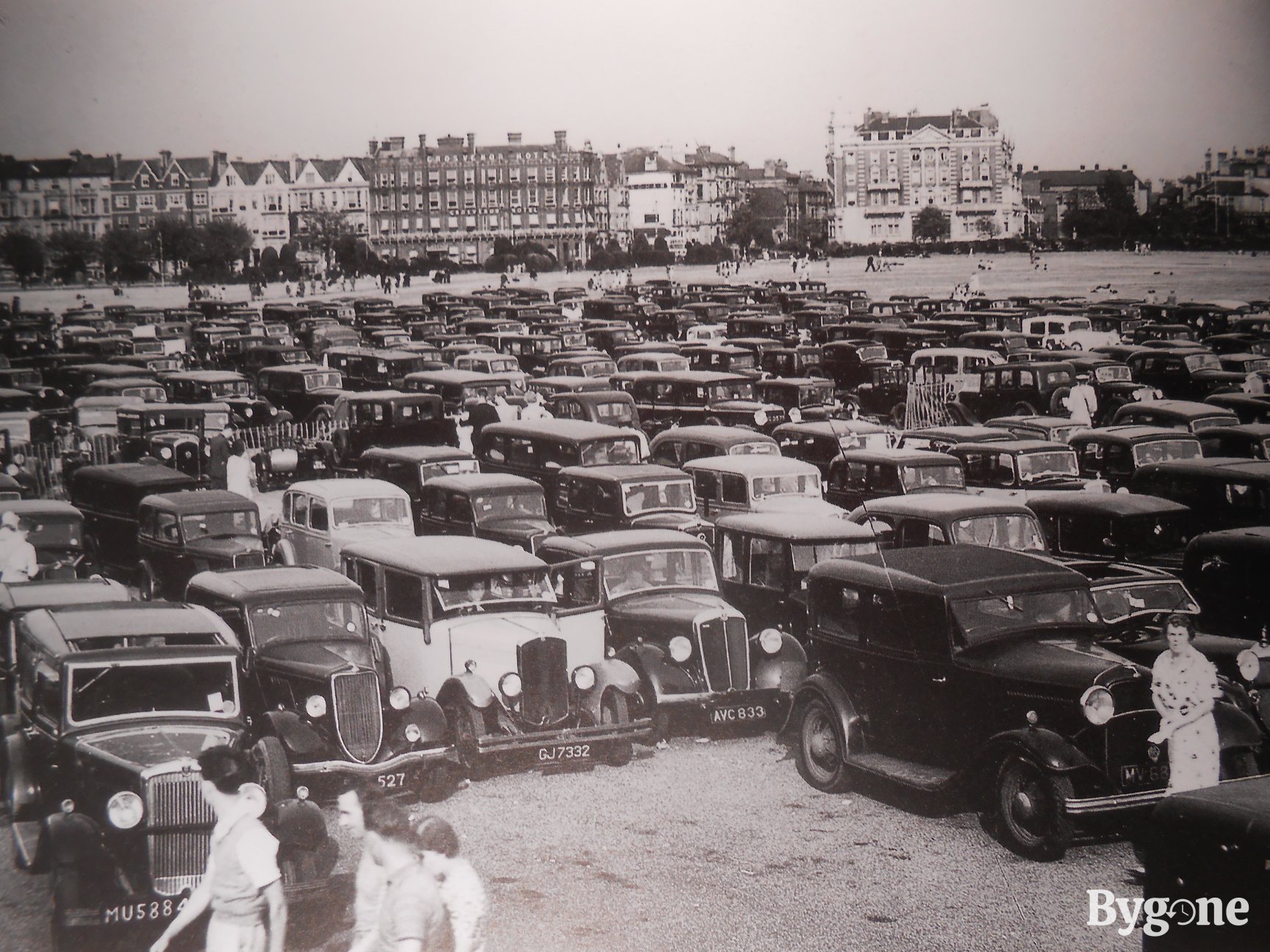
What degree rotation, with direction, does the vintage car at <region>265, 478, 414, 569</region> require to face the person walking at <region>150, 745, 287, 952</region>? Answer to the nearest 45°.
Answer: approximately 45° to its right

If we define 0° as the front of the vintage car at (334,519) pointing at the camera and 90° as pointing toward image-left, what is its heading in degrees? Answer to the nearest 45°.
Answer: approximately 315°

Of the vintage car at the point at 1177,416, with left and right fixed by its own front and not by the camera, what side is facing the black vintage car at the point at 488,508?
right

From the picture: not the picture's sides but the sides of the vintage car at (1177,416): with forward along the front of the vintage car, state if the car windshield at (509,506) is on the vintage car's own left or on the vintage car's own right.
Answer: on the vintage car's own right

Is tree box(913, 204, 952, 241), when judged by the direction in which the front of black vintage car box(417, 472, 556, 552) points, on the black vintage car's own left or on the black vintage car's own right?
on the black vintage car's own left
